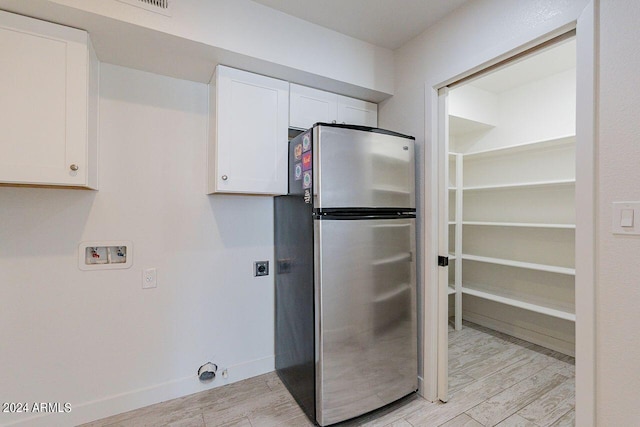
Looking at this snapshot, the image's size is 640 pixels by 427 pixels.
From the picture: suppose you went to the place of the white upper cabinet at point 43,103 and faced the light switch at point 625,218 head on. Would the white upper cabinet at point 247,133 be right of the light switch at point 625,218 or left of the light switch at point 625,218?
left

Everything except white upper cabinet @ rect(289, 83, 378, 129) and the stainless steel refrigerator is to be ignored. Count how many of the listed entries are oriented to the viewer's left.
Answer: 0

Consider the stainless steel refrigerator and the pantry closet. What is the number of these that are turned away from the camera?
0

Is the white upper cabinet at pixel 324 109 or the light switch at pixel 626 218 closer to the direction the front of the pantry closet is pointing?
the white upper cabinet

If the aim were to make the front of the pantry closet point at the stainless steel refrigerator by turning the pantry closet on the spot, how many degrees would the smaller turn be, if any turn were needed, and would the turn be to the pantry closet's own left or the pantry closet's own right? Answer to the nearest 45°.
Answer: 0° — it already faces it

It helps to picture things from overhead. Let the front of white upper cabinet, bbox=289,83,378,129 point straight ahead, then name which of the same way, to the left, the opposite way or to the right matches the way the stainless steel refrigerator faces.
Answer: the same way

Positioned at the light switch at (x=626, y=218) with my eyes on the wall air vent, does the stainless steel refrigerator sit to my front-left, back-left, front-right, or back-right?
front-right

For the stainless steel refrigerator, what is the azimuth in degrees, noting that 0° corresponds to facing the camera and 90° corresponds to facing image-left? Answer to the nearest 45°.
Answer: approximately 315°

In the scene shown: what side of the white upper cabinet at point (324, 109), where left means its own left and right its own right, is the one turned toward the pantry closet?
left

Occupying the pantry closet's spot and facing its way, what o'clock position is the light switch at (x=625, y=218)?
The light switch is roughly at 10 o'clock from the pantry closet.

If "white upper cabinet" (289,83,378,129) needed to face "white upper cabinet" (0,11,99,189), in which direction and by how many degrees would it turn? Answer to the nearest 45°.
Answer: approximately 90° to its right

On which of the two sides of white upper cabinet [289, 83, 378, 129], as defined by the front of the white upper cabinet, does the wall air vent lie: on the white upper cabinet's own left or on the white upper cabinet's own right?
on the white upper cabinet's own right

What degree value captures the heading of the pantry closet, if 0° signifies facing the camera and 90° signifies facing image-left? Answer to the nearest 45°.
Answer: approximately 45°

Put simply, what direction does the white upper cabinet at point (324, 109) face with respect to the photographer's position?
facing the viewer and to the right of the viewer

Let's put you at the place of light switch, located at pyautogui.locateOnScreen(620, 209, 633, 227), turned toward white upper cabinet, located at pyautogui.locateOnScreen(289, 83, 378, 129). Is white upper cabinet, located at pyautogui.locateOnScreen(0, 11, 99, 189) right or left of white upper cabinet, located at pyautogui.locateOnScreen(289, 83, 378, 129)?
left

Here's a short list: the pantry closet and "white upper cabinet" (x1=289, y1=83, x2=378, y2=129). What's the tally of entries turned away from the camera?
0
